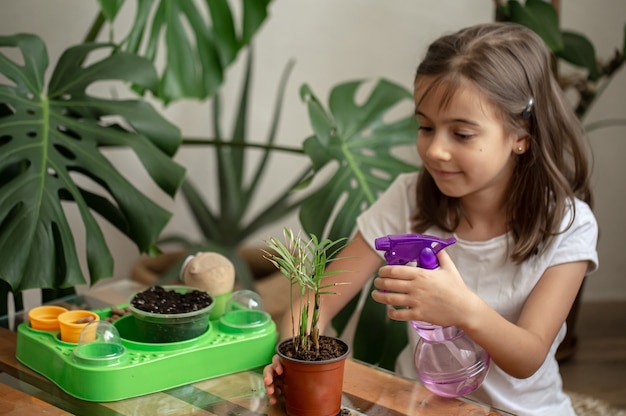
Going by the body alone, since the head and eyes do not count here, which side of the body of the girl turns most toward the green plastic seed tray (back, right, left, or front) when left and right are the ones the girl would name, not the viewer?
front

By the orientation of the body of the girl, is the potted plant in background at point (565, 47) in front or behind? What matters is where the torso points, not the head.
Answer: behind

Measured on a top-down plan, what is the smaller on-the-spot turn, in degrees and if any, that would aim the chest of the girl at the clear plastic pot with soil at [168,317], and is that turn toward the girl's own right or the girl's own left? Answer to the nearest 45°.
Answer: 0° — they already face it

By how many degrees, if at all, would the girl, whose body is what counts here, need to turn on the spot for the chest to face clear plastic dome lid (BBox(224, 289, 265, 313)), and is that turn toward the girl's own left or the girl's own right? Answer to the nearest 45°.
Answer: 0° — they already face it

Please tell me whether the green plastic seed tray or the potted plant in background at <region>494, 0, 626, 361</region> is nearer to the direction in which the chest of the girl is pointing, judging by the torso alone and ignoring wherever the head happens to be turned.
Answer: the green plastic seed tray

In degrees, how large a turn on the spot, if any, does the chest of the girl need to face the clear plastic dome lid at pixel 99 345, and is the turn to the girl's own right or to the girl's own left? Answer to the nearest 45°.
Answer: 0° — they already face it

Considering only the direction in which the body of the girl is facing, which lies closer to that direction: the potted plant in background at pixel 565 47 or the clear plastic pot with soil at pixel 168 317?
the clear plastic pot with soil

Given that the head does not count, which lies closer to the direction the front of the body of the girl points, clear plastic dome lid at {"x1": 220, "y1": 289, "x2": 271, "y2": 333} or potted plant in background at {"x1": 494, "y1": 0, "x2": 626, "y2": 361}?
the clear plastic dome lid

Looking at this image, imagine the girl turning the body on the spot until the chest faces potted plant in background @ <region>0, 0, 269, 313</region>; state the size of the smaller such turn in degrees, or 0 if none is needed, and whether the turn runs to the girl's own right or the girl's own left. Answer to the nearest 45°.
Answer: approximately 45° to the girl's own right

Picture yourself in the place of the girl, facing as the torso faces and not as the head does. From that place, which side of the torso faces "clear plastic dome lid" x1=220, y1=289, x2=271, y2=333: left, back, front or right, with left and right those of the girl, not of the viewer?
front

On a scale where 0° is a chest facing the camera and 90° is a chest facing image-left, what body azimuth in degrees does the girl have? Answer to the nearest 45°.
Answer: approximately 45°
